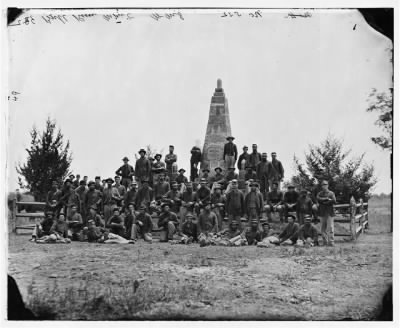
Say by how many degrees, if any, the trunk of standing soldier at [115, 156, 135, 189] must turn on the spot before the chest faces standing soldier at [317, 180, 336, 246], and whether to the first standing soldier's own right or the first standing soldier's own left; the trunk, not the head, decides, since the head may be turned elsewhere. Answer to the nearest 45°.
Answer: approximately 45° to the first standing soldier's own left

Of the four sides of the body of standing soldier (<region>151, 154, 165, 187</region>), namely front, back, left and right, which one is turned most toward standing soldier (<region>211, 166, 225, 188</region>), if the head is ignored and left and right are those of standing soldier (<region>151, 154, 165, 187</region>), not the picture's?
left

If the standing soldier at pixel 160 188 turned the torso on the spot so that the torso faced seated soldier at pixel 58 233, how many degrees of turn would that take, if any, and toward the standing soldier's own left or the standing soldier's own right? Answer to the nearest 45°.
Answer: approximately 45° to the standing soldier's own right

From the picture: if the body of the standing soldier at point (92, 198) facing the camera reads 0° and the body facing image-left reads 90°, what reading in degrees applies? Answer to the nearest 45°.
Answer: approximately 0°

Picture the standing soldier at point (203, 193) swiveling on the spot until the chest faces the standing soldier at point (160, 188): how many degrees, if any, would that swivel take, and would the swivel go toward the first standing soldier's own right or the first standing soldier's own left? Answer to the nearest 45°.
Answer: approximately 135° to the first standing soldier's own right

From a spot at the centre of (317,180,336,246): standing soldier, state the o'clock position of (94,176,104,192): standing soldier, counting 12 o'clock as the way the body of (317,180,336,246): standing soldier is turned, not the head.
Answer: (94,176,104,192): standing soldier is roughly at 3 o'clock from (317,180,336,246): standing soldier.

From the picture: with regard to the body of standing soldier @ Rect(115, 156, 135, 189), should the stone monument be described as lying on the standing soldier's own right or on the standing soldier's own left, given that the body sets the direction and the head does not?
on the standing soldier's own left

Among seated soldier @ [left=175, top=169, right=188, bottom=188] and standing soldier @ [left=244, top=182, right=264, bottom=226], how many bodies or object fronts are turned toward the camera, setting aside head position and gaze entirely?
2

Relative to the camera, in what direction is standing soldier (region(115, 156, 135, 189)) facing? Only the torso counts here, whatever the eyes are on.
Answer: toward the camera

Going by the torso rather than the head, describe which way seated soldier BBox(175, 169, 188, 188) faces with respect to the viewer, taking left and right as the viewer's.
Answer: facing the viewer

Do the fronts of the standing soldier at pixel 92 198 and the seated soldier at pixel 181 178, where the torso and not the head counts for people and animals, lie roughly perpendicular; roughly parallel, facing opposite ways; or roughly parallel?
roughly parallel

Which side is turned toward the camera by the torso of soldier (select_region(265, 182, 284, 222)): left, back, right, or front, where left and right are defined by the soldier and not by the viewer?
front

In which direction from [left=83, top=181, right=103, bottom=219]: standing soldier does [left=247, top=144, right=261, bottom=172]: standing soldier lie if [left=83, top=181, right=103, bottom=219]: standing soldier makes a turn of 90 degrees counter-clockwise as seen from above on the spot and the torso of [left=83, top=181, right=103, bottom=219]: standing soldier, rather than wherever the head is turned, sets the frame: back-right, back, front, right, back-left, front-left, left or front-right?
front

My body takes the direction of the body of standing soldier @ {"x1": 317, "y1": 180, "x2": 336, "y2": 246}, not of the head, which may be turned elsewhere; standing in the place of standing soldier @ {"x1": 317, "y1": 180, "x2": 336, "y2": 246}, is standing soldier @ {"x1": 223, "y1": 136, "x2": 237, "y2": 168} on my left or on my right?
on my right
